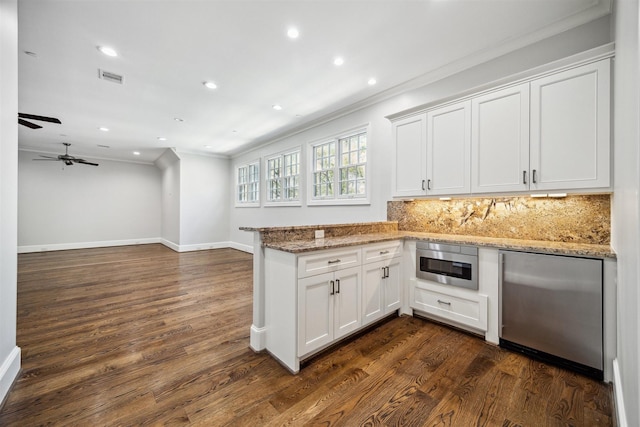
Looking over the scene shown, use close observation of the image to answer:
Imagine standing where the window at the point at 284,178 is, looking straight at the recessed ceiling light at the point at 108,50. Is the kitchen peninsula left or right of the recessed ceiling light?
left

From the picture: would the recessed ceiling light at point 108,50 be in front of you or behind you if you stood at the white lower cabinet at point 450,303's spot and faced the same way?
in front

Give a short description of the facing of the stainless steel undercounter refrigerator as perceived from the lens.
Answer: facing the viewer and to the left of the viewer

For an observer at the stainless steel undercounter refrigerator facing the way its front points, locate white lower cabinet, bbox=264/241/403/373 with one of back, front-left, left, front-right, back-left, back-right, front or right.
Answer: front

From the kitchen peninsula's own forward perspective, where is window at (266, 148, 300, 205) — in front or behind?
behind

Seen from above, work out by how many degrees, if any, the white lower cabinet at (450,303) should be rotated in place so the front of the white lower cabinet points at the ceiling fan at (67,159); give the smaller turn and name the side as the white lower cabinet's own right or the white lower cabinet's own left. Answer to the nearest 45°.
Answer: approximately 45° to the white lower cabinet's own right
